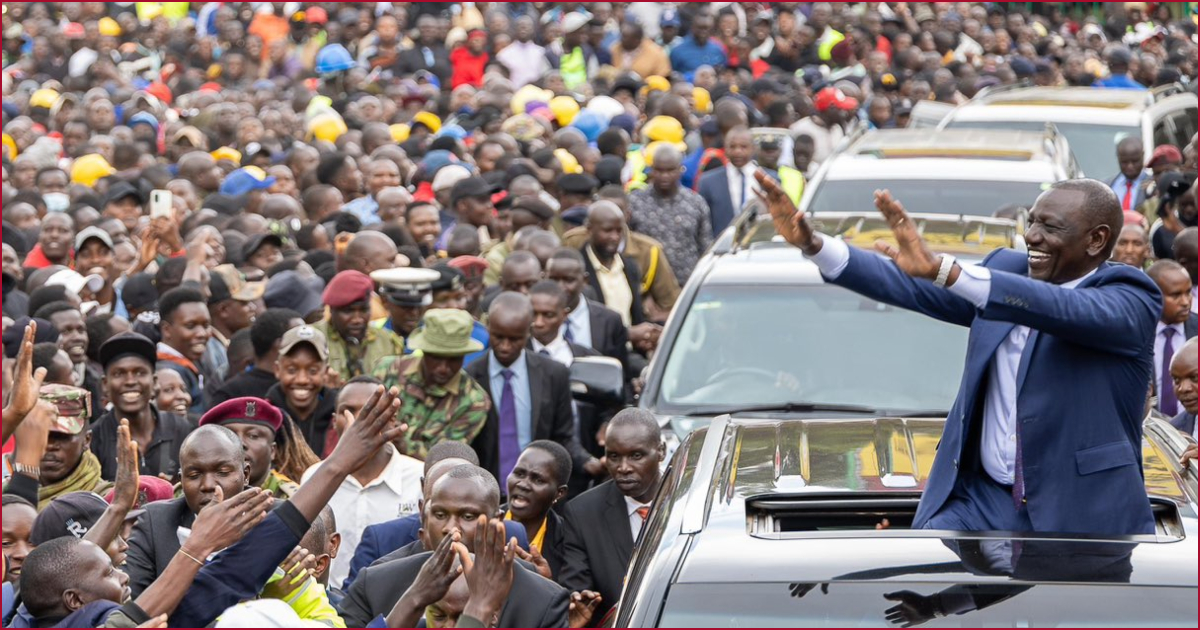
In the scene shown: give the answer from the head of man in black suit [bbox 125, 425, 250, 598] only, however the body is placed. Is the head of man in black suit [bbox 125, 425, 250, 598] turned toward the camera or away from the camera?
toward the camera

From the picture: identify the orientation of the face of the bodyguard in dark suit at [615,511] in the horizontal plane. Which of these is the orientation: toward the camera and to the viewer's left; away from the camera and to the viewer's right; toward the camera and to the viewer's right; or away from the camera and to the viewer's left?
toward the camera and to the viewer's left

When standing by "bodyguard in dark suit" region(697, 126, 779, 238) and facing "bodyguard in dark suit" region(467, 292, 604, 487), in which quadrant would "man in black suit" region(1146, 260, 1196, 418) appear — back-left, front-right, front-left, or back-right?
front-left

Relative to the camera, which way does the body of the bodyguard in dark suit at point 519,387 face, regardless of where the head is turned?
toward the camera

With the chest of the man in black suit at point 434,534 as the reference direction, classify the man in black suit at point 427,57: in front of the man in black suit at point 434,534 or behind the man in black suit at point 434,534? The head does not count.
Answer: behind

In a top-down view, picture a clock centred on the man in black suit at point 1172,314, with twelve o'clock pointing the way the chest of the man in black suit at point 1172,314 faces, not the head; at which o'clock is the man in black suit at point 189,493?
the man in black suit at point 189,493 is roughly at 1 o'clock from the man in black suit at point 1172,314.

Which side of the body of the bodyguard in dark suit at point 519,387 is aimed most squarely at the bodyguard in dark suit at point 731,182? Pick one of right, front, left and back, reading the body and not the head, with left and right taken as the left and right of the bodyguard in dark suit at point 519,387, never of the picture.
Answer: back

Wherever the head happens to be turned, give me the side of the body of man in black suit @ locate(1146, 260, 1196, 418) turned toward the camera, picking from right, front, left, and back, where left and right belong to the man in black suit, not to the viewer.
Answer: front

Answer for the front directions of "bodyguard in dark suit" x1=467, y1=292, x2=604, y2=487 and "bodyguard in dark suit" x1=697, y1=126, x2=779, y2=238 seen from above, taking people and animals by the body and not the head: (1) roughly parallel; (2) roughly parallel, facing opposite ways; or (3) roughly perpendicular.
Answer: roughly parallel

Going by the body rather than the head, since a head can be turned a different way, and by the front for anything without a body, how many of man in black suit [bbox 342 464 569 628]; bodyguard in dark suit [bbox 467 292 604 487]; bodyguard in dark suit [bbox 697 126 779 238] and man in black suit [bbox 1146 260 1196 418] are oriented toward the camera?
4

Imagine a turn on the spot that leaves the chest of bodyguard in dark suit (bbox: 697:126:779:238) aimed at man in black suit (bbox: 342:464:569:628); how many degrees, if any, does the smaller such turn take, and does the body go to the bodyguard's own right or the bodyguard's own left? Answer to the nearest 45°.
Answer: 0° — they already face them

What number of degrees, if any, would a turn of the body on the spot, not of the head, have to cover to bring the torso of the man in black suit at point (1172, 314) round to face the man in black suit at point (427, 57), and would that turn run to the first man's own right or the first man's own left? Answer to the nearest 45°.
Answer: approximately 135° to the first man's own right

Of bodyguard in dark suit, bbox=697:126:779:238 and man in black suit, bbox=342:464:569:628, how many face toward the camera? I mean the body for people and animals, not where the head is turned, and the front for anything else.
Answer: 2

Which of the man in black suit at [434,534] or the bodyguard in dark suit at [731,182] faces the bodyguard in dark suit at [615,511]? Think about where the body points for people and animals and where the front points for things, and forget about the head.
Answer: the bodyguard in dark suit at [731,182]
